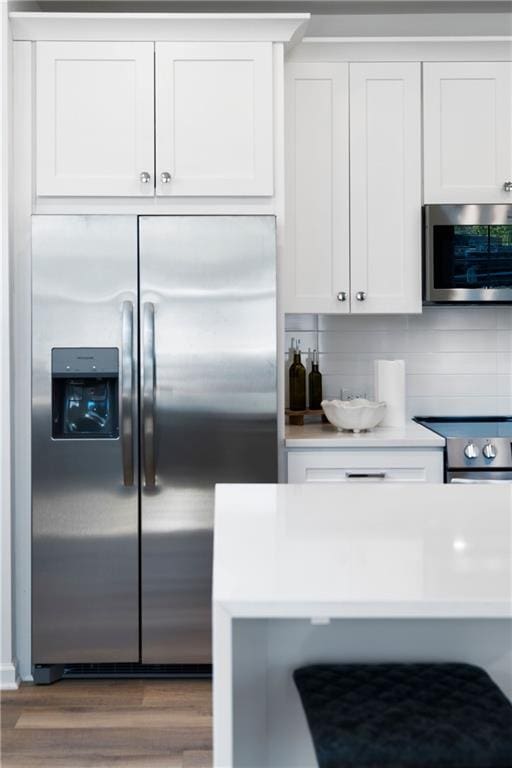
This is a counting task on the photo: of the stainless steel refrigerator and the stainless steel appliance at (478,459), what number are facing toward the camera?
2

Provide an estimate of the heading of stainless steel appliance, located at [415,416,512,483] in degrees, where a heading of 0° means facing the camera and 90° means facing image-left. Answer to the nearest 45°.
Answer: approximately 0°

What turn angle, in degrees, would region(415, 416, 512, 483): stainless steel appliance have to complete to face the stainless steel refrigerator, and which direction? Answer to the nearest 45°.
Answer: approximately 90° to its right

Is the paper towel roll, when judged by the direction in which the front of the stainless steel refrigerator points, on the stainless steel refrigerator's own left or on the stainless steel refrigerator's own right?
on the stainless steel refrigerator's own left

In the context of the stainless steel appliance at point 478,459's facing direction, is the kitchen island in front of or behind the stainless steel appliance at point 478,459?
in front

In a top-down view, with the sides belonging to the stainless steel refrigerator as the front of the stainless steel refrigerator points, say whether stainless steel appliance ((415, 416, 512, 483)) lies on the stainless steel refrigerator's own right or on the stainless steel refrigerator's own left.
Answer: on the stainless steel refrigerator's own left

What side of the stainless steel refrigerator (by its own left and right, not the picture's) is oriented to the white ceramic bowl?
left
